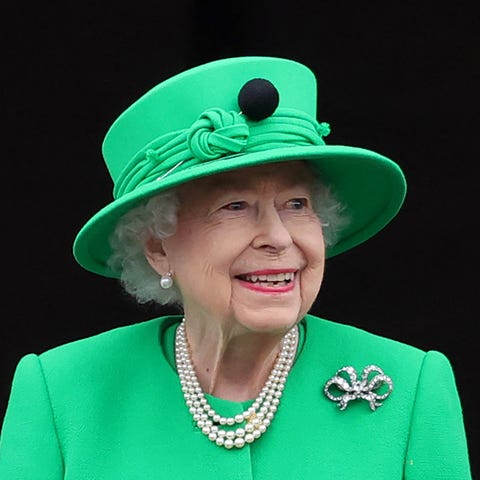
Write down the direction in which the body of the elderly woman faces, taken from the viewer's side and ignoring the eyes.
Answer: toward the camera

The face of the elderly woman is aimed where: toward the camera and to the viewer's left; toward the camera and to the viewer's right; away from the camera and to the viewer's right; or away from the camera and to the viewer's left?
toward the camera and to the viewer's right
